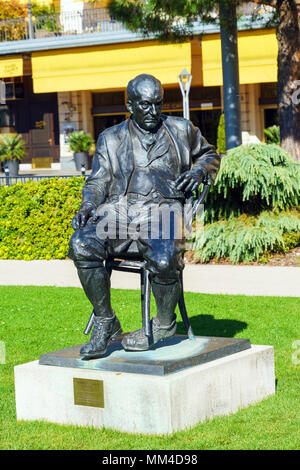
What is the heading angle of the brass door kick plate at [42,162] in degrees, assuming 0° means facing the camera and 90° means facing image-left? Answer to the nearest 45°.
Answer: approximately 0°

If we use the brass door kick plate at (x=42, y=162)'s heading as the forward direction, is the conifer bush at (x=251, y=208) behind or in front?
in front

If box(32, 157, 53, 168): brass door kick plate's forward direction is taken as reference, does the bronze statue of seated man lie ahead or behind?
ahead

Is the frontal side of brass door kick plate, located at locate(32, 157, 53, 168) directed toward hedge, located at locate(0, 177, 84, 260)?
yes

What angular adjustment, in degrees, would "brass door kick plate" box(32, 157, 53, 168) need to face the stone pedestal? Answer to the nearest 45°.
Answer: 0° — it already faces it
